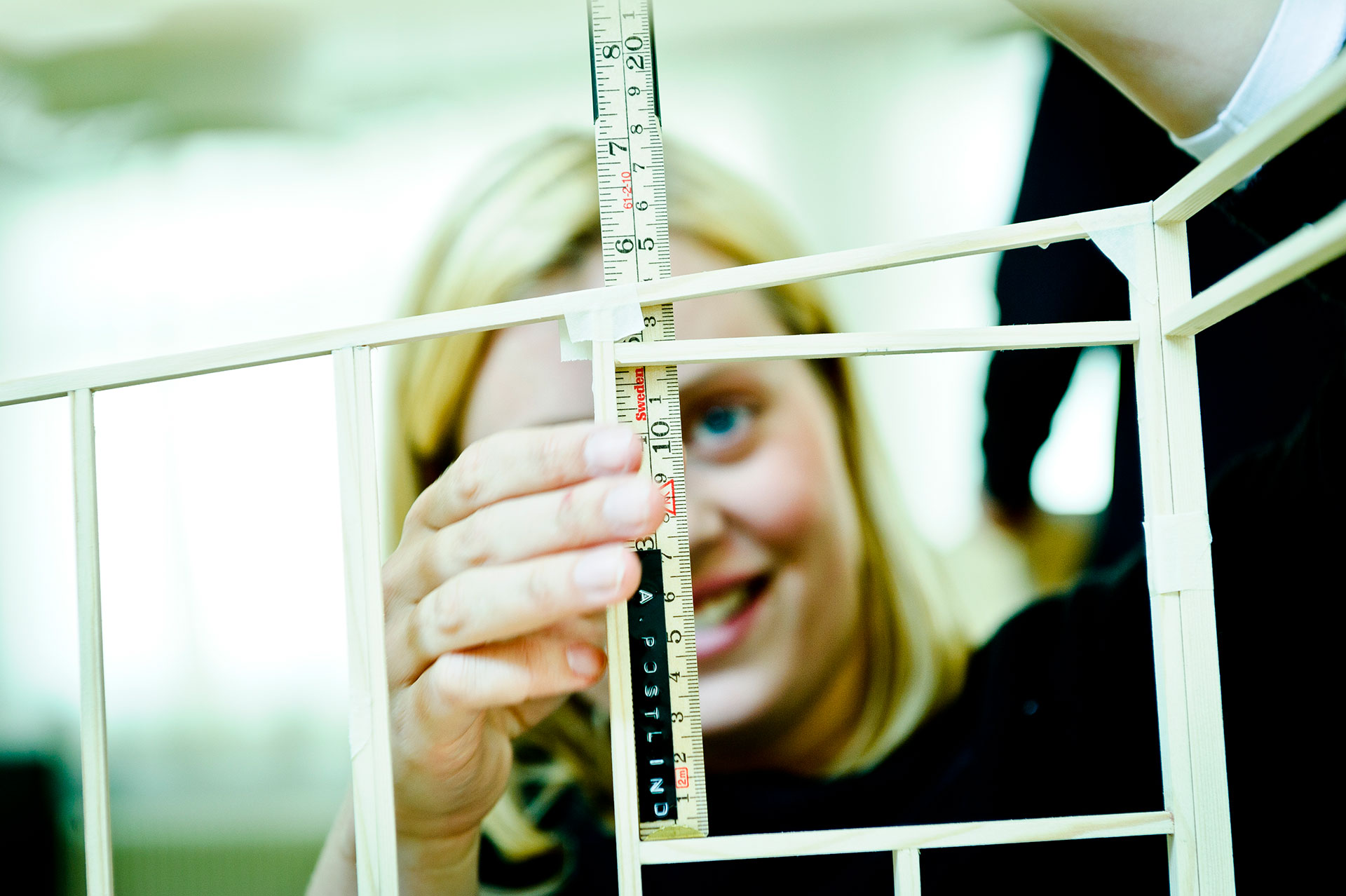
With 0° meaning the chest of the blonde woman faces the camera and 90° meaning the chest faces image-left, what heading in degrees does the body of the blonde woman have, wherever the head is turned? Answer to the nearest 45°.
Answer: approximately 0°
